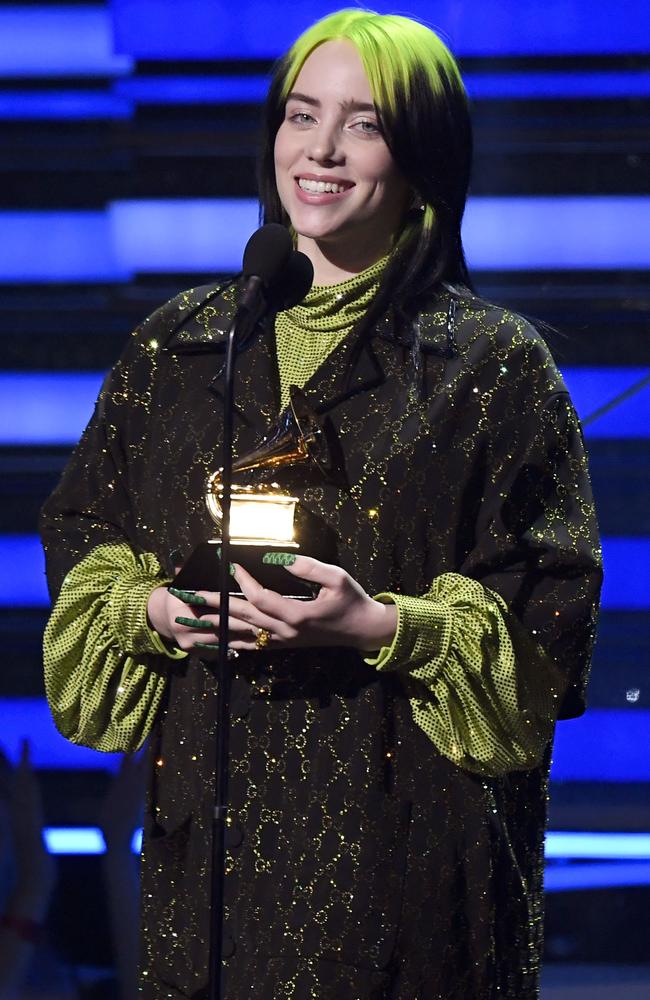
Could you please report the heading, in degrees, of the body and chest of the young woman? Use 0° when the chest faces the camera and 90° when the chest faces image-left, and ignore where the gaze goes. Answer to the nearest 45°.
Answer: approximately 45°

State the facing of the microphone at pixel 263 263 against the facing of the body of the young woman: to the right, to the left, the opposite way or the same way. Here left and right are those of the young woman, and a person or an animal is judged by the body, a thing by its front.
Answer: the opposite way

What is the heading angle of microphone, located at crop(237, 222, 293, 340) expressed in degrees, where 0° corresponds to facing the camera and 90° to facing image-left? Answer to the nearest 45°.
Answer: approximately 225°
